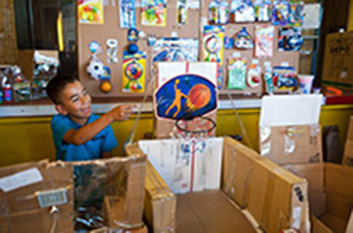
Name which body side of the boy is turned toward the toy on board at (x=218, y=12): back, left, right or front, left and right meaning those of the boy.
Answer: left

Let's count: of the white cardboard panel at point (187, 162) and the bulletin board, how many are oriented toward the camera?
2

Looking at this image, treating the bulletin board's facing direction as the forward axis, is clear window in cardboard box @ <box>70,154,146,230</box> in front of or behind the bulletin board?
in front

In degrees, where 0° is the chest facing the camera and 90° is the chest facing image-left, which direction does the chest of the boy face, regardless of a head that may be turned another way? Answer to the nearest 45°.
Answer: approximately 315°

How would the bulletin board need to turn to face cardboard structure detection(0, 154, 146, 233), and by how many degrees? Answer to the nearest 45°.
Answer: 0° — it already faces it

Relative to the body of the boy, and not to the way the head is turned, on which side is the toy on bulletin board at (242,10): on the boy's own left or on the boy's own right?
on the boy's own left

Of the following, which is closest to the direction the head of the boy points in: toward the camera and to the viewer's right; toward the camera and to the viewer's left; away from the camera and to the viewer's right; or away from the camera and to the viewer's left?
toward the camera and to the viewer's right

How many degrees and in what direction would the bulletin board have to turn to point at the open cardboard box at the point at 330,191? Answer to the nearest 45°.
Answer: approximately 45° to its left

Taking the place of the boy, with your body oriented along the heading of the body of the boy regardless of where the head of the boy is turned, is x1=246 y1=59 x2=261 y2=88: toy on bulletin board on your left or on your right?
on your left

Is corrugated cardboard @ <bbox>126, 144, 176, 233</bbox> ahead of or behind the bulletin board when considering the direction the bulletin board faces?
ahead
